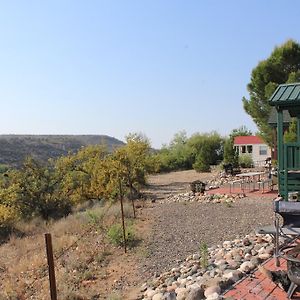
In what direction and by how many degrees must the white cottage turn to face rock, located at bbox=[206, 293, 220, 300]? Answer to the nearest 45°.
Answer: approximately 45° to its left

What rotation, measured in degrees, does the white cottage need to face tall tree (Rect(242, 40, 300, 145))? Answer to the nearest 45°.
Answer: approximately 45° to its left

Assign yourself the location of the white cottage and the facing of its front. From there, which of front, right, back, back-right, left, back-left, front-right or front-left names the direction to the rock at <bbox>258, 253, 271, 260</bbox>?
front-left

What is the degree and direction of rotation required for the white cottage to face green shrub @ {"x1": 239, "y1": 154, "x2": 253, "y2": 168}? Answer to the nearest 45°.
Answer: approximately 45° to its left

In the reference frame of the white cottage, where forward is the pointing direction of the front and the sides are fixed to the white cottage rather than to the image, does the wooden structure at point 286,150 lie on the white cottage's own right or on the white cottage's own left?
on the white cottage's own left

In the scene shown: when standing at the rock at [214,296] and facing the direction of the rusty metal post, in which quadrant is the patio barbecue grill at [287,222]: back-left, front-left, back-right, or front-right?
back-right

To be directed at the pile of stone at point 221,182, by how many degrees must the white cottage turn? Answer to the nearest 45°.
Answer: approximately 45° to its left

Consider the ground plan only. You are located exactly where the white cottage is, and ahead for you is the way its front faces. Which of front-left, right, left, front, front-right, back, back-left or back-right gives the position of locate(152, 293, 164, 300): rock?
front-left

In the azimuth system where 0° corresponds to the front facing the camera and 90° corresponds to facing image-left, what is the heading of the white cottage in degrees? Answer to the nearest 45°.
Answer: approximately 45°

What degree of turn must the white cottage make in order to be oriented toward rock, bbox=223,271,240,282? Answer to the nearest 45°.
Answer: approximately 45° to its left

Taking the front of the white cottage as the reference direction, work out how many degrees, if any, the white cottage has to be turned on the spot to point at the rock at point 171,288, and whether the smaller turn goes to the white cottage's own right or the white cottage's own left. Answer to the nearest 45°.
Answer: approximately 45° to the white cottage's own left

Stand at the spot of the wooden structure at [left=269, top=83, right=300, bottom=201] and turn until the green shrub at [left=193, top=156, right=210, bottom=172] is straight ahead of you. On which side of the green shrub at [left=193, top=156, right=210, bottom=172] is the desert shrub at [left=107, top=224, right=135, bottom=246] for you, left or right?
left
